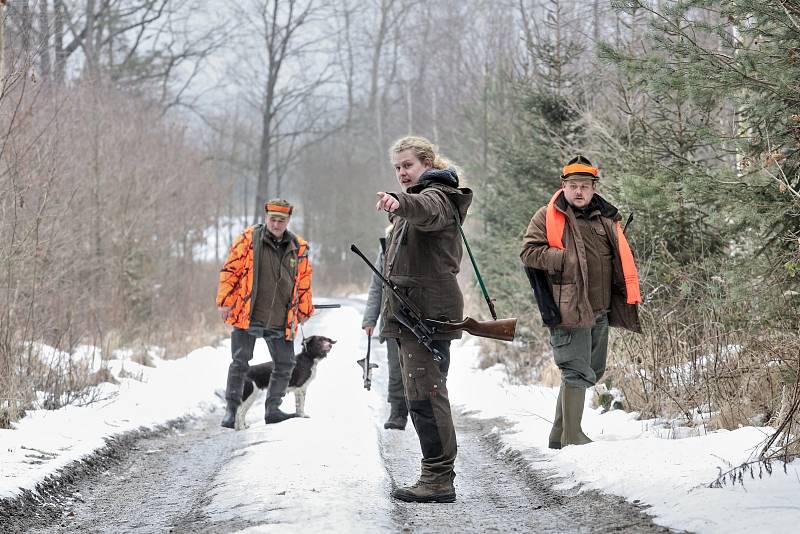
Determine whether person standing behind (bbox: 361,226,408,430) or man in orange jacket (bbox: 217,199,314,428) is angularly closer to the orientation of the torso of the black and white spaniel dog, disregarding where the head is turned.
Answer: the person standing behind

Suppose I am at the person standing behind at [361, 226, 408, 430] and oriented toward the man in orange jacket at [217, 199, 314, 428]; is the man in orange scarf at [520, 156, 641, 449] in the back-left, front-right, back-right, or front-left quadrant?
back-left

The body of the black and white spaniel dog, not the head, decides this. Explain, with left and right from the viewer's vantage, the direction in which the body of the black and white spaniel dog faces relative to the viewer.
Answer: facing to the right of the viewer

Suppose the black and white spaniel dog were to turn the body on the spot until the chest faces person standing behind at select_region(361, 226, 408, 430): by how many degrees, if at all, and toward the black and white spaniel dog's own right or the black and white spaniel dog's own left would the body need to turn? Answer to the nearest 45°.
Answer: approximately 45° to the black and white spaniel dog's own right

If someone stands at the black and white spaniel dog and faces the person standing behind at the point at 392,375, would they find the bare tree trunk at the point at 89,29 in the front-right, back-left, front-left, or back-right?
back-left

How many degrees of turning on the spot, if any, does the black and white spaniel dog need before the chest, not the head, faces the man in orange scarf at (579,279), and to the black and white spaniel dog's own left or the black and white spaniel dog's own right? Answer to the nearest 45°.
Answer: approximately 45° to the black and white spaniel dog's own right

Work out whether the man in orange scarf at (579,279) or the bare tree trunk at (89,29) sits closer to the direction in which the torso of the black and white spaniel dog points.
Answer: the man in orange scarf

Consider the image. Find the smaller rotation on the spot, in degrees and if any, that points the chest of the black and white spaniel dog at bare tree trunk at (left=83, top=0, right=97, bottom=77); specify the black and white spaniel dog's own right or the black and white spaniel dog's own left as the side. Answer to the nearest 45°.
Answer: approximately 90° to the black and white spaniel dog's own left
